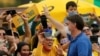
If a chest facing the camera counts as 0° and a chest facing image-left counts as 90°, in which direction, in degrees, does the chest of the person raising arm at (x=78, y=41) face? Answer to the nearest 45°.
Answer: approximately 90°

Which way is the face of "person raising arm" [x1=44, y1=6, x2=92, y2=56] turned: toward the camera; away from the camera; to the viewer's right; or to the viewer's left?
to the viewer's left
